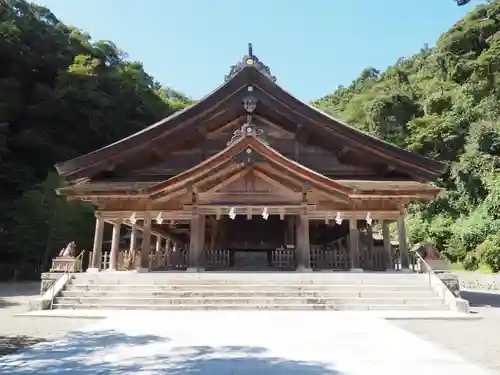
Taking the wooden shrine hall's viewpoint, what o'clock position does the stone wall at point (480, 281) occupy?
The stone wall is roughly at 8 o'clock from the wooden shrine hall.

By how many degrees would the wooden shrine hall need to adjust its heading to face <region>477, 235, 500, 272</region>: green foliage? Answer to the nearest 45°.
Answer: approximately 135° to its left

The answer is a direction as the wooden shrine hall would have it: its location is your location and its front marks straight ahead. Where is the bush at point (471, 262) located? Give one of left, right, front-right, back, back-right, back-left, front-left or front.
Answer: back-left

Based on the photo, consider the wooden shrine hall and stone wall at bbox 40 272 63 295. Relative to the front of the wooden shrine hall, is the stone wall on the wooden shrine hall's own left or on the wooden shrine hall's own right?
on the wooden shrine hall's own right

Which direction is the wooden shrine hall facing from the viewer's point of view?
toward the camera

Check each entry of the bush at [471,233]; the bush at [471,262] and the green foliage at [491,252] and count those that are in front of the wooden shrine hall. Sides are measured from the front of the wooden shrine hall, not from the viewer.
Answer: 0

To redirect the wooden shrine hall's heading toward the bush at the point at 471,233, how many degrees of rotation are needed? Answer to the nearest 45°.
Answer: approximately 135° to its left
